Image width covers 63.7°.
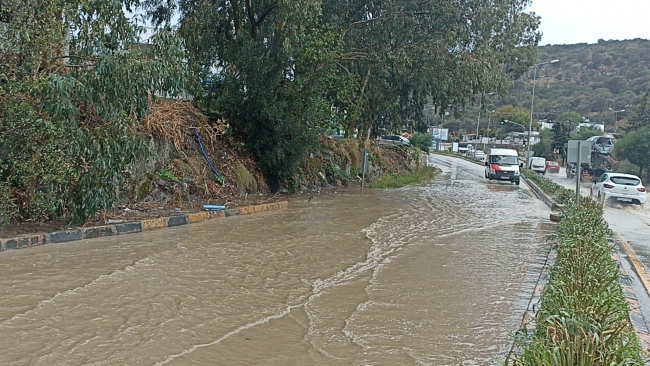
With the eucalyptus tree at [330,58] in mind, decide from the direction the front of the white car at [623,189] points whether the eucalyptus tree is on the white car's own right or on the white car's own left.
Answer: on the white car's own left

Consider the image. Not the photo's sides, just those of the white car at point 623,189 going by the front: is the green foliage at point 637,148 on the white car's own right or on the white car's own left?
on the white car's own right

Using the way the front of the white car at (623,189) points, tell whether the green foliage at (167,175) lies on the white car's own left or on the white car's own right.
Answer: on the white car's own left

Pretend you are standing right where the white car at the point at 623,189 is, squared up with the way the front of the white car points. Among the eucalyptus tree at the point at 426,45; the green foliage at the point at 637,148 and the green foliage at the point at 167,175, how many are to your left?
2

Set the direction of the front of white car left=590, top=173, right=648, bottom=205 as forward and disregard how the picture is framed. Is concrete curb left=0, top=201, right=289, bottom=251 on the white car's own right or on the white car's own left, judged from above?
on the white car's own left

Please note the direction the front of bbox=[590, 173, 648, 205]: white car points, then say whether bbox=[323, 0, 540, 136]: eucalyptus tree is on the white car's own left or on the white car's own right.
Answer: on the white car's own left

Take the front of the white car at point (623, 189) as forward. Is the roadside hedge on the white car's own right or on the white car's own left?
on the white car's own left

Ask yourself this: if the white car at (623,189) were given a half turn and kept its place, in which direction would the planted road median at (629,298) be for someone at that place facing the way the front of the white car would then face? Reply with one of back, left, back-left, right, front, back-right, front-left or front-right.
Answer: front-right

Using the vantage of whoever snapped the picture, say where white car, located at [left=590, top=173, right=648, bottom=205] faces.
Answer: facing away from the viewer and to the left of the viewer

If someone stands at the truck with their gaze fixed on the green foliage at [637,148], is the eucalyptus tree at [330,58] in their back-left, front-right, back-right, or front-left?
back-right

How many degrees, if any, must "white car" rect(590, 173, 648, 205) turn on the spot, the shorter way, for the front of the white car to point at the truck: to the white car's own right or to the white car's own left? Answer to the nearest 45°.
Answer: approximately 45° to the white car's own right
